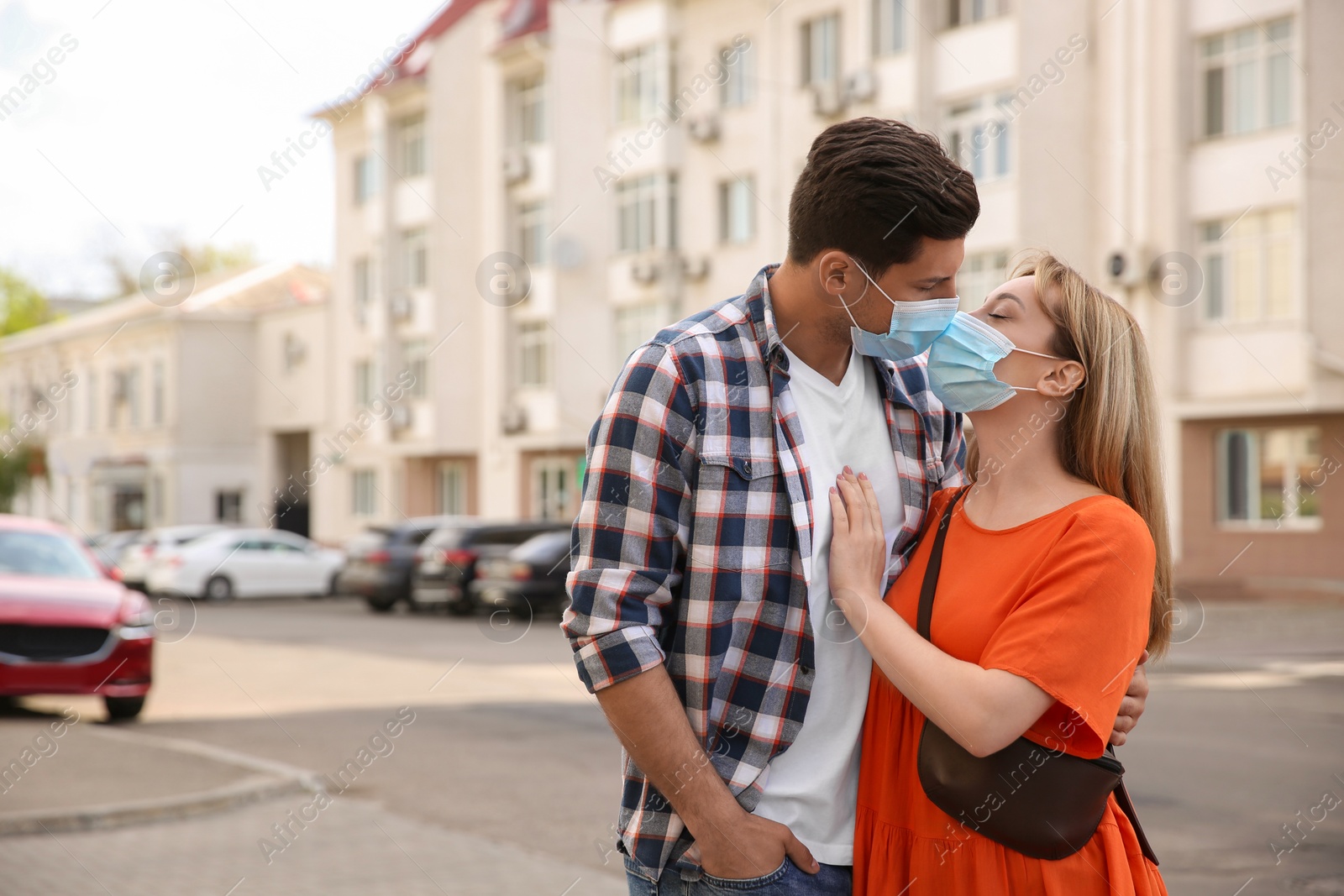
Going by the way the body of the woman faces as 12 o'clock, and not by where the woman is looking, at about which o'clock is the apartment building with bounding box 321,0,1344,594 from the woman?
The apartment building is roughly at 4 o'clock from the woman.

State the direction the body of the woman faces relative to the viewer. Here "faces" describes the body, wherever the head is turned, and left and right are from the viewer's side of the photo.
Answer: facing the viewer and to the left of the viewer

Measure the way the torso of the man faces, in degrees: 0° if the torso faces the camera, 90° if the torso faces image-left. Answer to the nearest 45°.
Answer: approximately 315°

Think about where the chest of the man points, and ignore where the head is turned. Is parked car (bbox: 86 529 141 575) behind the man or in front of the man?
behind

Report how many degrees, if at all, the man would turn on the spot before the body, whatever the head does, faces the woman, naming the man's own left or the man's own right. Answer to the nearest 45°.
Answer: approximately 45° to the man's own left

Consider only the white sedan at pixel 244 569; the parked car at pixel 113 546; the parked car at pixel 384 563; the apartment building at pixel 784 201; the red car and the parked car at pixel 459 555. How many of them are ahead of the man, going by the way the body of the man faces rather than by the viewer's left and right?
0

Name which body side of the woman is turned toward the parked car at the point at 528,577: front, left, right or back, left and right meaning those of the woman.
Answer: right

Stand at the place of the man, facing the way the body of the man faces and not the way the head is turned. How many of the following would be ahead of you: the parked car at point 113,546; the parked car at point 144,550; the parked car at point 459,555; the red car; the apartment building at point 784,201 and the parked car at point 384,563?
0

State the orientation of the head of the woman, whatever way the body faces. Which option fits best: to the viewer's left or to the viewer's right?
to the viewer's left

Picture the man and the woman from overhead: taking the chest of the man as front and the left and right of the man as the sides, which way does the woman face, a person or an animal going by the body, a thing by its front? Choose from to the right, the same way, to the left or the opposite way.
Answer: to the right

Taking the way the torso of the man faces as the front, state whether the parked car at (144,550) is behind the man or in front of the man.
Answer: behind

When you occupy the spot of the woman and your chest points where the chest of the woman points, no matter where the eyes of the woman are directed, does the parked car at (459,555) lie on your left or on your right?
on your right

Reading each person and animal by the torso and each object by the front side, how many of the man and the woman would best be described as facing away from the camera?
0
